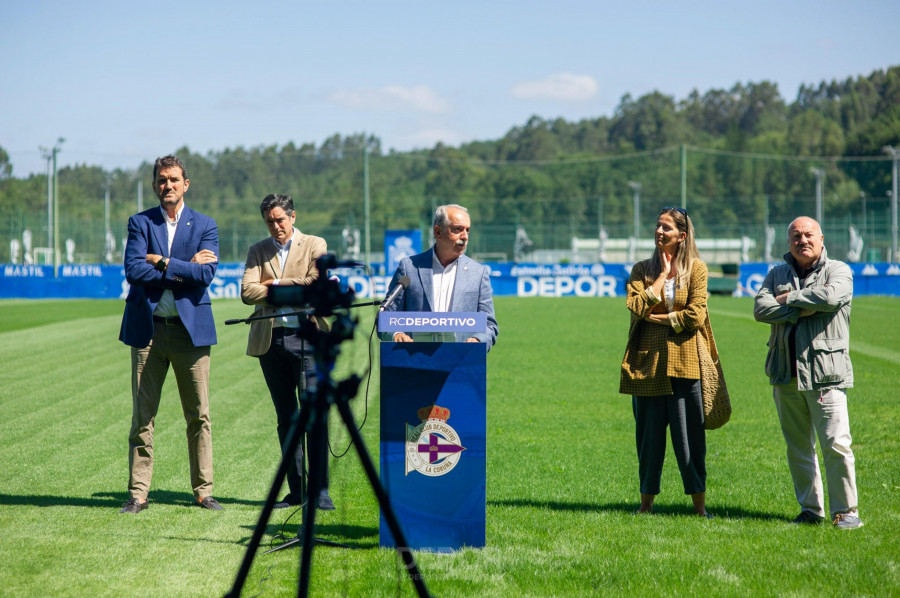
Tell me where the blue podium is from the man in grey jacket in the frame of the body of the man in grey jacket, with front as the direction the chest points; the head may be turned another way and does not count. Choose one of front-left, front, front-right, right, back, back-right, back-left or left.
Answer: front-right

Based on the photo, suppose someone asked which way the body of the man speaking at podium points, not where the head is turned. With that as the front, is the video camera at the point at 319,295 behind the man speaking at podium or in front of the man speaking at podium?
in front

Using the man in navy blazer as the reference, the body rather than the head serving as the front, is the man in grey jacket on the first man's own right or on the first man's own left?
on the first man's own left

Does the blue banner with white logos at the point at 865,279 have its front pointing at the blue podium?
yes

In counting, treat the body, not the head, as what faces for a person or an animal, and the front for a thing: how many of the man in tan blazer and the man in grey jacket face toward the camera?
2

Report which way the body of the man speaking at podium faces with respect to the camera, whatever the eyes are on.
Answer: toward the camera

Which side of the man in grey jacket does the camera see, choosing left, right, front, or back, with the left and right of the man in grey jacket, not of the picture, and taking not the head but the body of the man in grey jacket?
front

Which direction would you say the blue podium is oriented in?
toward the camera

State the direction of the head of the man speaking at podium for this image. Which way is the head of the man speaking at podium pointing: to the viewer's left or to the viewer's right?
to the viewer's right

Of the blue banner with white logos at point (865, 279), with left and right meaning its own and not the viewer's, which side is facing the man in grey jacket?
front
